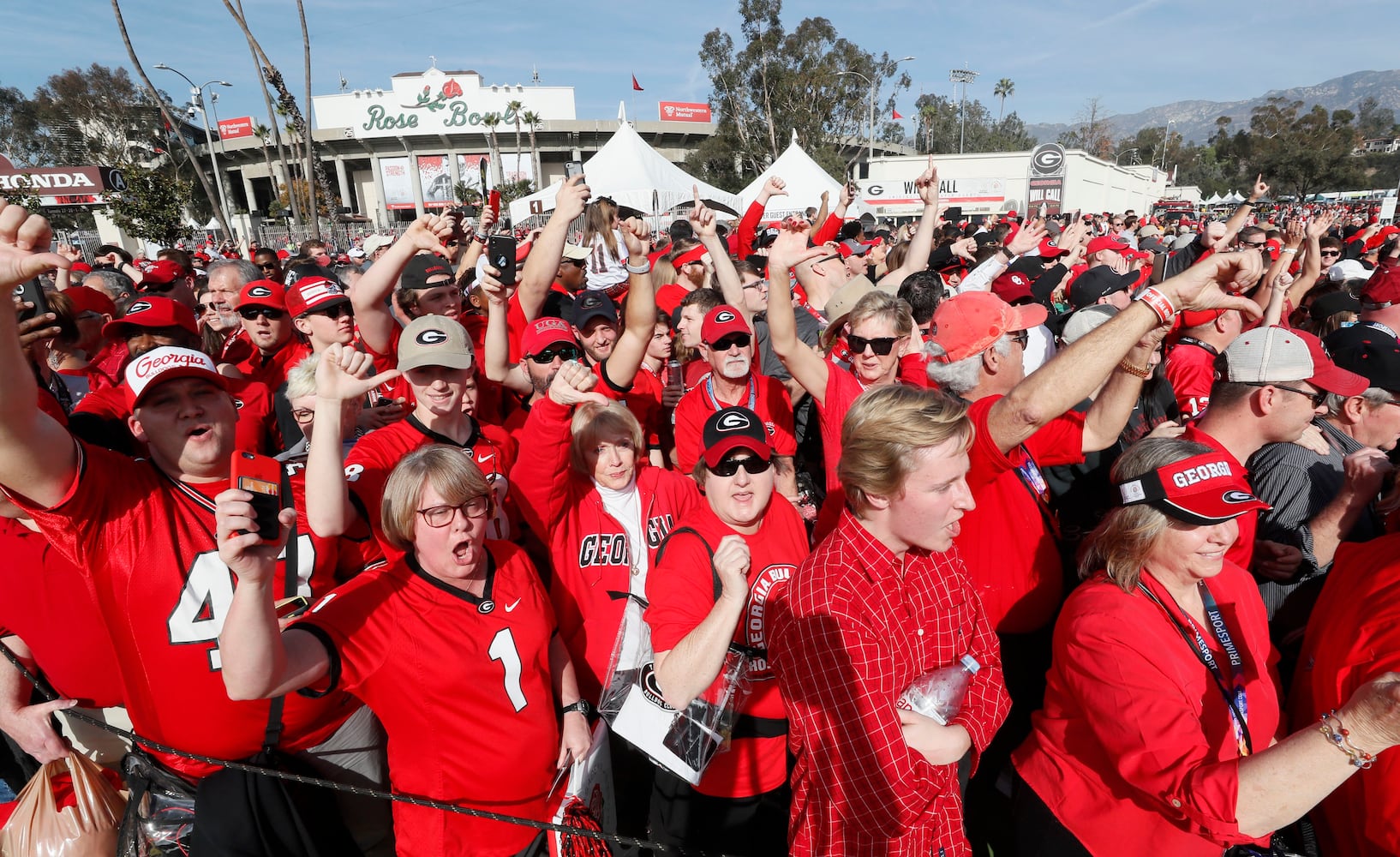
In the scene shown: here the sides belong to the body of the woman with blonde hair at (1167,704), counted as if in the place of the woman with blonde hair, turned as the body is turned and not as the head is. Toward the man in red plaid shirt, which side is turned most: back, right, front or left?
right

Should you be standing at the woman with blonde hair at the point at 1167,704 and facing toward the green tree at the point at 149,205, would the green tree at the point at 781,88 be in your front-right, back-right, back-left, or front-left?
front-right

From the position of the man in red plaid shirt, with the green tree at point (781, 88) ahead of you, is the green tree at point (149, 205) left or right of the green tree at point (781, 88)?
left

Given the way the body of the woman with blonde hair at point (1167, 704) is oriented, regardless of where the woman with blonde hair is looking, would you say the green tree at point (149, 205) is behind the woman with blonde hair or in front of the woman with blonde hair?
behind

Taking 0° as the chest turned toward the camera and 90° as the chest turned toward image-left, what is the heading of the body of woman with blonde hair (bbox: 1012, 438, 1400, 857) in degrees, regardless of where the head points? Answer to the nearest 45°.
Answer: approximately 315°

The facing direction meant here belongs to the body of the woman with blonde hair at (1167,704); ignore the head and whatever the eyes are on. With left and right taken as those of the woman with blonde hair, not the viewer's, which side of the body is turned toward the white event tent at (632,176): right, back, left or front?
back

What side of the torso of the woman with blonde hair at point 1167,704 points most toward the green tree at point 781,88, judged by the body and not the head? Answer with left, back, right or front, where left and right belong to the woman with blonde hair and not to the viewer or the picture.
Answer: back

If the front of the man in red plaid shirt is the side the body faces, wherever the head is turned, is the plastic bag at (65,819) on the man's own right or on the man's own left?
on the man's own right

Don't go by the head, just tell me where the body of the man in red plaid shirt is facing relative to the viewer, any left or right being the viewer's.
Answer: facing the viewer and to the right of the viewer

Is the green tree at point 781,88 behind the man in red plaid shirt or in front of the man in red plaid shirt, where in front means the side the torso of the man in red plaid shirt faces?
behind

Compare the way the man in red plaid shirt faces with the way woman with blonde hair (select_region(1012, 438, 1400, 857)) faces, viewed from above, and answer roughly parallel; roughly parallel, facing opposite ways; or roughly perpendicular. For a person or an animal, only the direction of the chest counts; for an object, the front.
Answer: roughly parallel

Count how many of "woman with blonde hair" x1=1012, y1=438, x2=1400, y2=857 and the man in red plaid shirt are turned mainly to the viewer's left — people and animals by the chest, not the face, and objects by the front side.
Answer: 0

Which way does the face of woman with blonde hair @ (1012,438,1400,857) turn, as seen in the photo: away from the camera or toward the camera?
toward the camera
